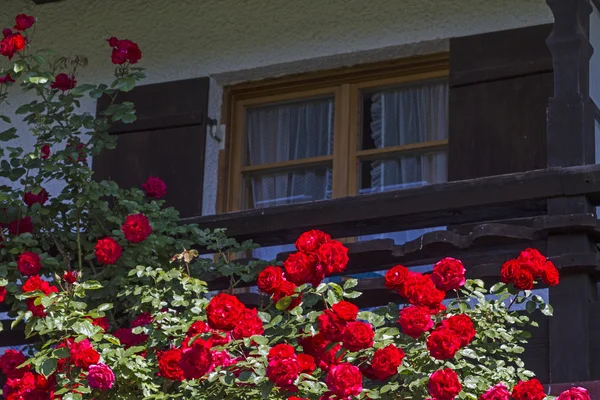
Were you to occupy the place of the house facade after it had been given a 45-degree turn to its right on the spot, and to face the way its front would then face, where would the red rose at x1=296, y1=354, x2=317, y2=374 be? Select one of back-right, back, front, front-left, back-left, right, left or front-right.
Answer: left

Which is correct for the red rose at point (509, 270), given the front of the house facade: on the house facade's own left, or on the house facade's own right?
on the house facade's own left

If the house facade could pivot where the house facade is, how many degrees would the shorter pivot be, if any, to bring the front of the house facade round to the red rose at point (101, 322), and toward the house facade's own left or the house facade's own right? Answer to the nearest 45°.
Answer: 0° — it already faces it

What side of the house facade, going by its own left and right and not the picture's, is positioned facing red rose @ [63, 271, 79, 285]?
front

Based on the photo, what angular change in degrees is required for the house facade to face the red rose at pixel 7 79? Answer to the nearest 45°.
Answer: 0° — it already faces it
